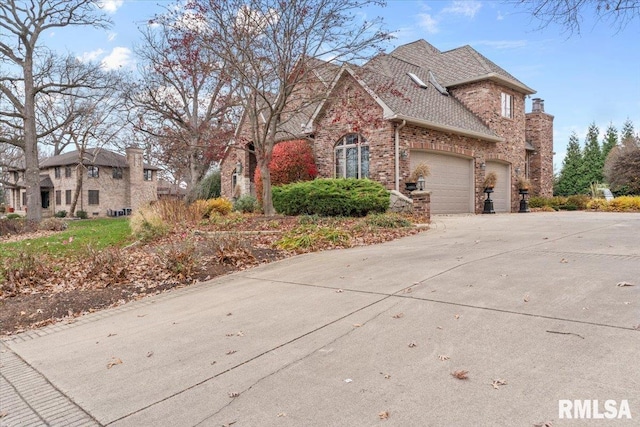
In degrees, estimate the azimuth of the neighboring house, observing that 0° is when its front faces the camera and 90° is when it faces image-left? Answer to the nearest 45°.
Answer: approximately 45°

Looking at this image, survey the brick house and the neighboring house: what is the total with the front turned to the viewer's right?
0

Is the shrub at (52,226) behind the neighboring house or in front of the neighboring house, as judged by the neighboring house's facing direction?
in front

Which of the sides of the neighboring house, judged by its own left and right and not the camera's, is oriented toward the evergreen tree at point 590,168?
left

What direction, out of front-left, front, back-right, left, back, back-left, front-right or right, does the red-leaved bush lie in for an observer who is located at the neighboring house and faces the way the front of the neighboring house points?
front-left

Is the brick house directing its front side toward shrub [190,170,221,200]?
no

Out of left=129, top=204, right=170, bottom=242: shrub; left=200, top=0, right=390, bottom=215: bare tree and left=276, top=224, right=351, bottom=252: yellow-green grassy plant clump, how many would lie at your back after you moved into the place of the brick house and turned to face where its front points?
0

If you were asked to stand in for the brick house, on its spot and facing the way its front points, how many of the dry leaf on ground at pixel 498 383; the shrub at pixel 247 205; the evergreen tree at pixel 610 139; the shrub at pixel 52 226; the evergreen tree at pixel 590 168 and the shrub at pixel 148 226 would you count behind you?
2

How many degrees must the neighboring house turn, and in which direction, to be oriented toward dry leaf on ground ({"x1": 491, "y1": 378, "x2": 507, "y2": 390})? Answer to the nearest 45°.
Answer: approximately 45° to its left

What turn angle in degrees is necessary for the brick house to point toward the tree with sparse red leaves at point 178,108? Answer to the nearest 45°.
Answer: approximately 45° to its right

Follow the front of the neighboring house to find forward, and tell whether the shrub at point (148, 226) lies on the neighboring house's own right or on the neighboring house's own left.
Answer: on the neighboring house's own left

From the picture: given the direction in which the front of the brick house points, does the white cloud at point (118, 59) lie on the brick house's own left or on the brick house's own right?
on the brick house's own right

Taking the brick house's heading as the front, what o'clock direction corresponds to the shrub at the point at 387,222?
The shrub is roughly at 11 o'clock from the brick house.

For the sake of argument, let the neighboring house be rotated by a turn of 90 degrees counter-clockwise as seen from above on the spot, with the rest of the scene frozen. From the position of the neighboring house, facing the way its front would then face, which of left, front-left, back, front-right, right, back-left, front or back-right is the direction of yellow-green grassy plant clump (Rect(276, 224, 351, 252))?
front-right

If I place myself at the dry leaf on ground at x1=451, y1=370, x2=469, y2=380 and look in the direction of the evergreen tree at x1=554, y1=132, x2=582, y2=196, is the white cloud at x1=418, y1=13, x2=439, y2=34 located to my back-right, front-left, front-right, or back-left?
front-left

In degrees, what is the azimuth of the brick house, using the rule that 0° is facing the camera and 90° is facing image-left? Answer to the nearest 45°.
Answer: approximately 45°

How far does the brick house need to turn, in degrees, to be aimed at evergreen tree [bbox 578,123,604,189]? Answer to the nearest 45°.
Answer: approximately 180°

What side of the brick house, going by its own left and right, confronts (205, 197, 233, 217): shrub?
front
